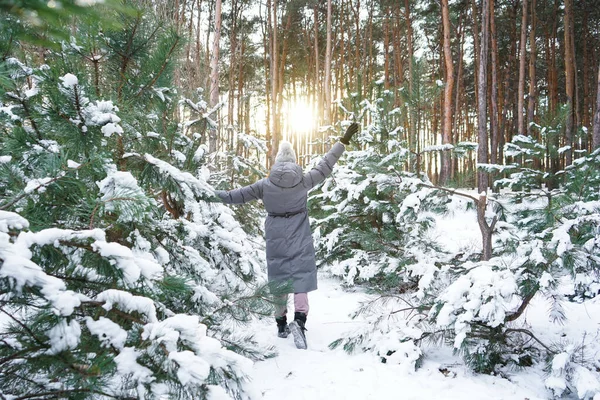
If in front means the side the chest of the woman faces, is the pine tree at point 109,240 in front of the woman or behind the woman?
behind

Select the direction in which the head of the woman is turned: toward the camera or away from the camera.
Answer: away from the camera

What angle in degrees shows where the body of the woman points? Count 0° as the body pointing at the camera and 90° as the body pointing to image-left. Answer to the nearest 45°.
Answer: approximately 180°
